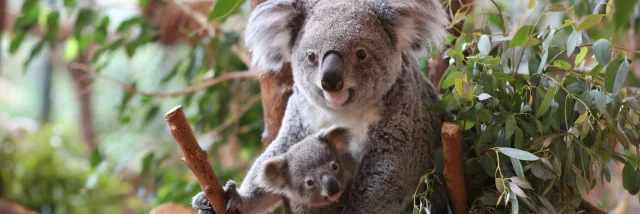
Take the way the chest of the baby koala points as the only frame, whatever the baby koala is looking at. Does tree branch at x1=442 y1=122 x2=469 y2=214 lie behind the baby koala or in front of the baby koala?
in front
